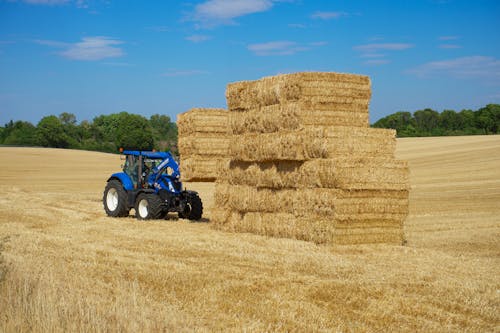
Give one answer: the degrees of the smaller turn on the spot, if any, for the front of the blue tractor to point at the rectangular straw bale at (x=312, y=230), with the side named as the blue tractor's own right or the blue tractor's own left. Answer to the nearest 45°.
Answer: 0° — it already faces it

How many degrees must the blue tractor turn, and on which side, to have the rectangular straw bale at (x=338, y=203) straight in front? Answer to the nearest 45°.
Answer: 0° — it already faces it

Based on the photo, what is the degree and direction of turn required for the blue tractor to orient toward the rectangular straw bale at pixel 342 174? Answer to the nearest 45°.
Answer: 0° — it already faces it

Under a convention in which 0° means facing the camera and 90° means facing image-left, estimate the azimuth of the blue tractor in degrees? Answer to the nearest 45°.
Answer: approximately 315°

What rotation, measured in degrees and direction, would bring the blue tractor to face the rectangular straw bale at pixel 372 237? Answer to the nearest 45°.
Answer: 0° — it already faces it
